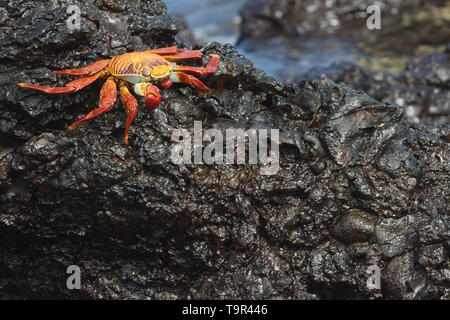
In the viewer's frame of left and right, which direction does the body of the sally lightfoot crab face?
facing the viewer and to the right of the viewer
